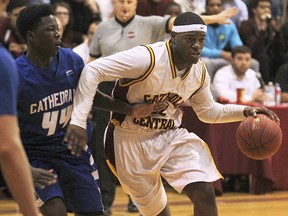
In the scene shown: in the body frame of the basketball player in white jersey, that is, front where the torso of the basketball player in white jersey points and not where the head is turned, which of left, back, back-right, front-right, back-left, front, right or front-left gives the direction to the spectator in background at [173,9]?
back-left

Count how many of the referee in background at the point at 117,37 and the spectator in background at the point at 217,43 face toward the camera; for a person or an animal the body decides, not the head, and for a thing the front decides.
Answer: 2

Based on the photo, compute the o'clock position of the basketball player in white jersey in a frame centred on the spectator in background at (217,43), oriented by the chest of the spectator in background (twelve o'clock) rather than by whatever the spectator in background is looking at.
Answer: The basketball player in white jersey is roughly at 12 o'clock from the spectator in background.

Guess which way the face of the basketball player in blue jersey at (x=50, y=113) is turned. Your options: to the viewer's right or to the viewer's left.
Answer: to the viewer's right

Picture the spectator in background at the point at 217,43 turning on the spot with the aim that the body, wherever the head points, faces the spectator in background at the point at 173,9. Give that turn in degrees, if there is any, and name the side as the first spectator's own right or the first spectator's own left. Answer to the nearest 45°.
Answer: approximately 90° to the first spectator's own right

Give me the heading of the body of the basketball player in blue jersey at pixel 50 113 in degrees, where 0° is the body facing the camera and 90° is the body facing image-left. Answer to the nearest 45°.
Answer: approximately 315°

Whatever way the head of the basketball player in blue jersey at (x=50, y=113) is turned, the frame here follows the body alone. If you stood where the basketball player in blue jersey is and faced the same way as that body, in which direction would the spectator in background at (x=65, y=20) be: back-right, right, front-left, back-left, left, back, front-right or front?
back-left

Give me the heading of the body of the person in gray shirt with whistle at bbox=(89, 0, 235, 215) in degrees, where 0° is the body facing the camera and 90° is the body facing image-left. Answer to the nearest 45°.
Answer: approximately 0°

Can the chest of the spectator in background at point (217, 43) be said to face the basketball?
yes

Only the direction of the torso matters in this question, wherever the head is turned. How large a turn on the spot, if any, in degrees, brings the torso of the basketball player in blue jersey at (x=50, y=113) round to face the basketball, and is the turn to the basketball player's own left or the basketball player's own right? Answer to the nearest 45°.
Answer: approximately 45° to the basketball player's own left

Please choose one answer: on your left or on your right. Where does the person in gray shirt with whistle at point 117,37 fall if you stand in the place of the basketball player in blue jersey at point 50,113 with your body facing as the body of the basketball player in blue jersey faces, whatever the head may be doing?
on your left
